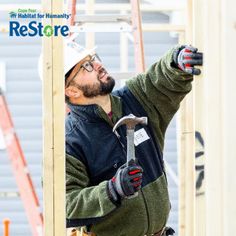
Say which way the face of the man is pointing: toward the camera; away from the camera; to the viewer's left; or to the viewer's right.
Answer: to the viewer's right

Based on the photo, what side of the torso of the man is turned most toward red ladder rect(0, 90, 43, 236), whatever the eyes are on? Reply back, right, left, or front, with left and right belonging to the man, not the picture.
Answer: back

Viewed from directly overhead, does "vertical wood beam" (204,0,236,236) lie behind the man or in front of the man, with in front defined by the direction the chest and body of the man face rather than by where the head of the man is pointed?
in front

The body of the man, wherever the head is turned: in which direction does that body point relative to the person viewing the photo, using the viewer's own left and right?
facing the viewer and to the right of the viewer

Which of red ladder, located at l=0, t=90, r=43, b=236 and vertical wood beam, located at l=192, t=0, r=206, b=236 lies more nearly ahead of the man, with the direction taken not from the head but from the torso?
the vertical wood beam

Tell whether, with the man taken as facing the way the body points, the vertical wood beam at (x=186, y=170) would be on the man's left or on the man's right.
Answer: on the man's left
